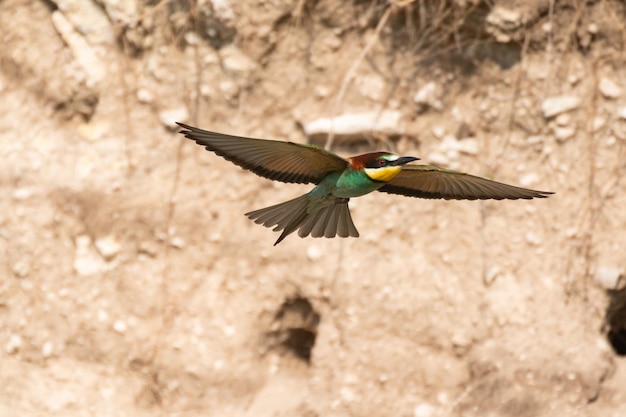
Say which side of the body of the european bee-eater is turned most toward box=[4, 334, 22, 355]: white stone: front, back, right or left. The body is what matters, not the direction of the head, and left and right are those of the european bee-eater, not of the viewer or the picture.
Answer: back

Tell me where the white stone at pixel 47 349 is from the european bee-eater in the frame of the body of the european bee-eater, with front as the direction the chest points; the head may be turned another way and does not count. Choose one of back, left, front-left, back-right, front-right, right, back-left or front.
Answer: back

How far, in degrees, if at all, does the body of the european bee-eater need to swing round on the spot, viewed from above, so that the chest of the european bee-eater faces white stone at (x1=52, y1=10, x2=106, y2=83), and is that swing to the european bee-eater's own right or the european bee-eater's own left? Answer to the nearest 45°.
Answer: approximately 180°

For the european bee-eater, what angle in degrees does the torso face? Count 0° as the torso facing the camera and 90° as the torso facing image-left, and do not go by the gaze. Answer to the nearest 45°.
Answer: approximately 315°

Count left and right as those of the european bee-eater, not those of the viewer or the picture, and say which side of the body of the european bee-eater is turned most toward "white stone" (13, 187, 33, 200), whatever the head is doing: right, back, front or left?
back

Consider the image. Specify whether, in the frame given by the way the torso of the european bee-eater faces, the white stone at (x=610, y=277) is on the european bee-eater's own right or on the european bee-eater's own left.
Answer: on the european bee-eater's own left

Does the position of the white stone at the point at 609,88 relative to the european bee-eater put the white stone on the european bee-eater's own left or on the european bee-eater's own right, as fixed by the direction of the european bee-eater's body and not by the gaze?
on the european bee-eater's own left

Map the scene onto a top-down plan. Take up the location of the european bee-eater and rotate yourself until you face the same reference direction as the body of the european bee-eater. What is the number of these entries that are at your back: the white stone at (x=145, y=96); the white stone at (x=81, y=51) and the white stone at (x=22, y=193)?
3

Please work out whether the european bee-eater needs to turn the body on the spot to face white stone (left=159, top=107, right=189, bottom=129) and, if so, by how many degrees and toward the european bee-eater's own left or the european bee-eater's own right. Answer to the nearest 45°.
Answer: approximately 180°
